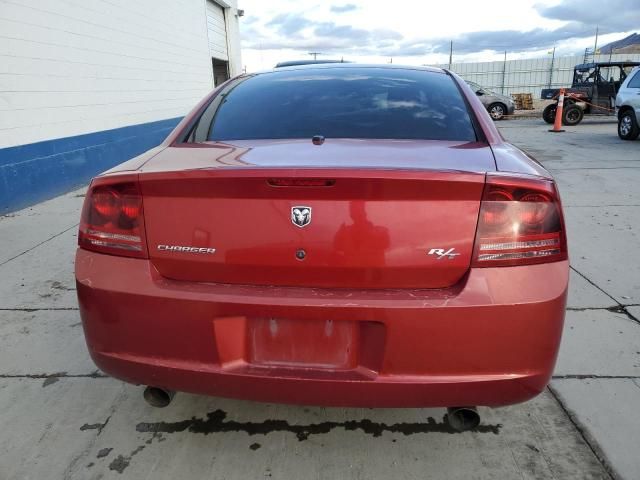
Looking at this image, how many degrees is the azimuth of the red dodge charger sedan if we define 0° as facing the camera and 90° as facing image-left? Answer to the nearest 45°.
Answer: approximately 180°

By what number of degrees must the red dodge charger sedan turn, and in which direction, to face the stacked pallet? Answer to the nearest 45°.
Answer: approximately 45° to its right
